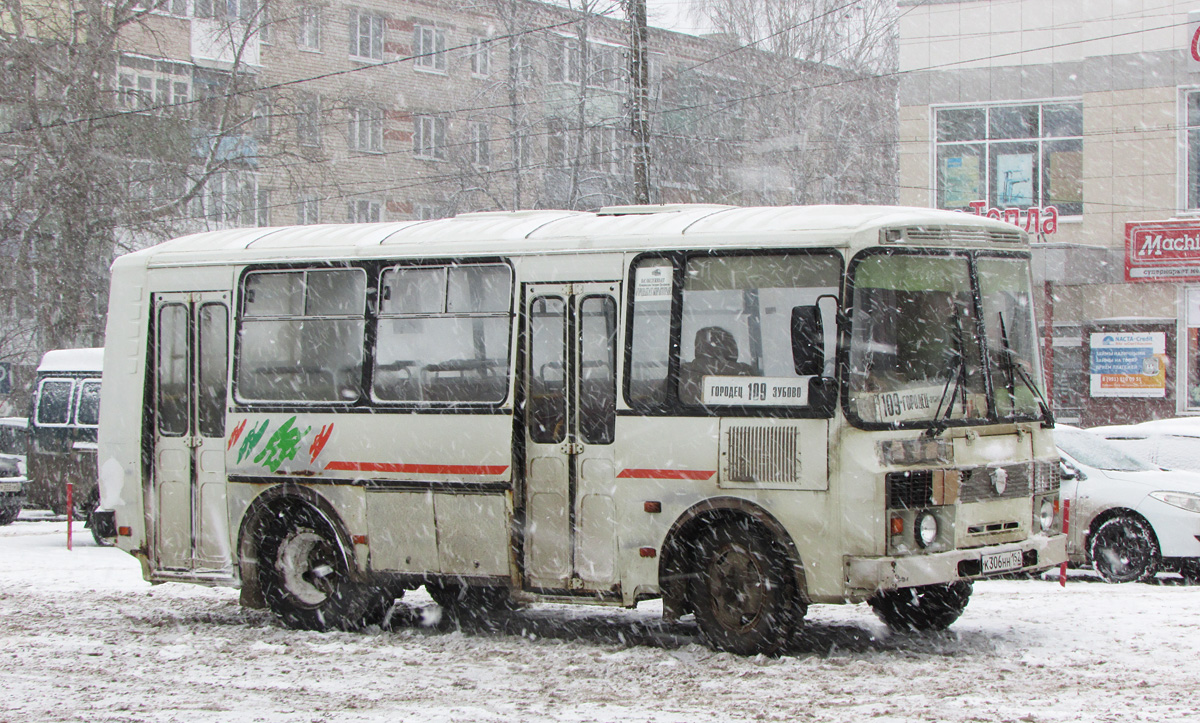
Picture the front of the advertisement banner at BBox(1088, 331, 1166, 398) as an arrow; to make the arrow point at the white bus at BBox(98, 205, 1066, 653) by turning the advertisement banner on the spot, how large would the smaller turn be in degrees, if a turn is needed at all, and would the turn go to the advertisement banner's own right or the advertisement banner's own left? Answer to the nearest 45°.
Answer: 0° — it already faces it

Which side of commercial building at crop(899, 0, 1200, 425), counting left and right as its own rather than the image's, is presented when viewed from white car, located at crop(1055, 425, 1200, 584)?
front

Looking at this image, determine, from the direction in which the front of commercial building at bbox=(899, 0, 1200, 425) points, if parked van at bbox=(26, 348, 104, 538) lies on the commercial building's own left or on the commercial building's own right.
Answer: on the commercial building's own right

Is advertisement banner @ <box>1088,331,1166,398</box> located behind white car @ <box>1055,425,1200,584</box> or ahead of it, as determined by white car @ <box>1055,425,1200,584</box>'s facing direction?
behind

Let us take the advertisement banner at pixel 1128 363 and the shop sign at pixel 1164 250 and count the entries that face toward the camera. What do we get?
2

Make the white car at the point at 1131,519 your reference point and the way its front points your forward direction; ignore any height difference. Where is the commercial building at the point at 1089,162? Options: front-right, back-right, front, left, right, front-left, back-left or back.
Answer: back-left

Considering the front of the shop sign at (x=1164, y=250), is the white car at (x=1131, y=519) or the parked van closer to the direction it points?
the white car
